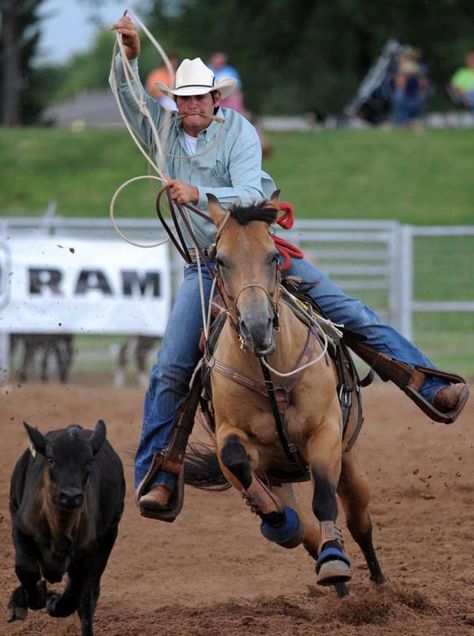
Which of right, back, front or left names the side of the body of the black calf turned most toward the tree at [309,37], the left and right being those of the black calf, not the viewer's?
back

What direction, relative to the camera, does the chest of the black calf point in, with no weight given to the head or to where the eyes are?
toward the camera

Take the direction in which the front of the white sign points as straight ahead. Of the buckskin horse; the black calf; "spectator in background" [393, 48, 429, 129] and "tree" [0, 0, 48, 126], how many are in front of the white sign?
2

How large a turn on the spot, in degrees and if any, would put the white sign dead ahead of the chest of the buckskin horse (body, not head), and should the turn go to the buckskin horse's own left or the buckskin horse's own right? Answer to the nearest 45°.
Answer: approximately 180°

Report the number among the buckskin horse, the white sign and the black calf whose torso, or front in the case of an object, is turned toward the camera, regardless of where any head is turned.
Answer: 3

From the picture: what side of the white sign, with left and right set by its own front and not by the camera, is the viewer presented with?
front

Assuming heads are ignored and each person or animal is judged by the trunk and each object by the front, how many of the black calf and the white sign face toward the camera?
2

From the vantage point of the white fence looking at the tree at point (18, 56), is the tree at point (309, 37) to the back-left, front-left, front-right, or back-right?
front-right

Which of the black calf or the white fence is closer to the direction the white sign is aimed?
the black calf

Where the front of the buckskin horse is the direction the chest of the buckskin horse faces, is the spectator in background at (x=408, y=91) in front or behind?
behind

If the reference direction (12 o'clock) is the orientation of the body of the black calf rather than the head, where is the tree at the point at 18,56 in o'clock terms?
The tree is roughly at 6 o'clock from the black calf.

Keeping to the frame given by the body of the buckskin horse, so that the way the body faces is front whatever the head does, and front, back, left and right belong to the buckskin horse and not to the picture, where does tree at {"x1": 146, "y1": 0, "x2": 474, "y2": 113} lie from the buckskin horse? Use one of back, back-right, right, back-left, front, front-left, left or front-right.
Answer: back

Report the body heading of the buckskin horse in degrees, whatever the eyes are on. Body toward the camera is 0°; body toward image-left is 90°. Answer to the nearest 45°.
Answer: approximately 0°

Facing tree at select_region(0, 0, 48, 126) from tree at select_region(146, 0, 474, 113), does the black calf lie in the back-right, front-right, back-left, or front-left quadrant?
front-left
